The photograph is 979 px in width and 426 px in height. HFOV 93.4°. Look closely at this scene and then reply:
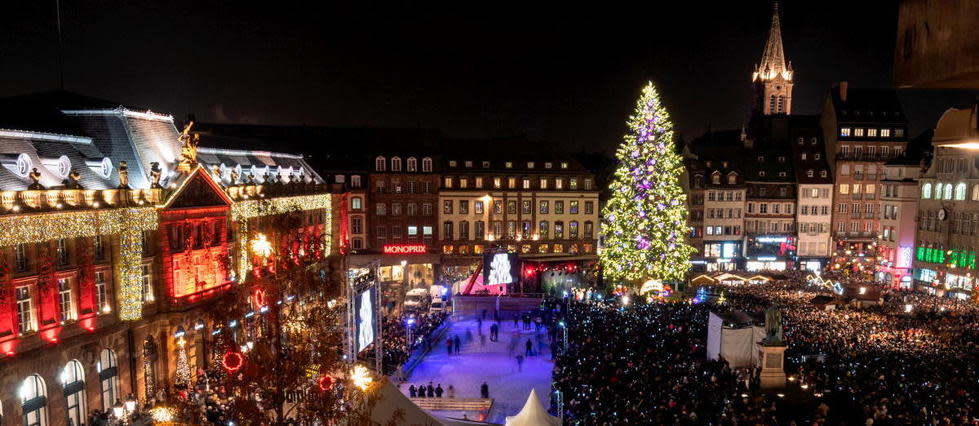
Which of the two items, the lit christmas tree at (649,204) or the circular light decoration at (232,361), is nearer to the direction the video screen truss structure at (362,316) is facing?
the lit christmas tree

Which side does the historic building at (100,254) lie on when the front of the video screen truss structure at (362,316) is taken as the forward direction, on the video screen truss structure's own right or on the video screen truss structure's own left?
on the video screen truss structure's own right

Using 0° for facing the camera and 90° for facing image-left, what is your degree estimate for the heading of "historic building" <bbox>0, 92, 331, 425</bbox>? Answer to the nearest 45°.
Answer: approximately 315°

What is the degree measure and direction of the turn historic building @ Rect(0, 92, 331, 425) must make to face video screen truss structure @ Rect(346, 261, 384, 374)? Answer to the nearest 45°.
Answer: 0° — it already faces it

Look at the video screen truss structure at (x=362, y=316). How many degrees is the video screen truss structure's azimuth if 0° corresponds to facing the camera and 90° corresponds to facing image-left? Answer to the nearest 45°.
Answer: approximately 315°

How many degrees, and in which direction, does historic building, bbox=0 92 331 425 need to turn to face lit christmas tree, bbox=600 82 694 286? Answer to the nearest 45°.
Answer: approximately 45° to its left
